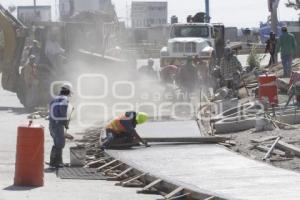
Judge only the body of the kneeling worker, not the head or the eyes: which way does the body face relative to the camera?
to the viewer's right

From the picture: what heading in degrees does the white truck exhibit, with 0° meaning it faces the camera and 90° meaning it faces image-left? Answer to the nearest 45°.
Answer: approximately 0°
